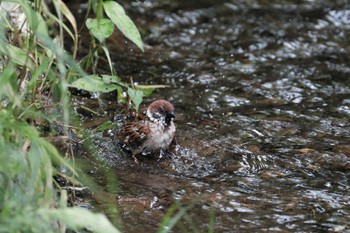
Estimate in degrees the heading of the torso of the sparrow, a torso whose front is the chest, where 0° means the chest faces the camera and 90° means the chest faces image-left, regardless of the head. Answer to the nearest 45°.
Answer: approximately 315°
